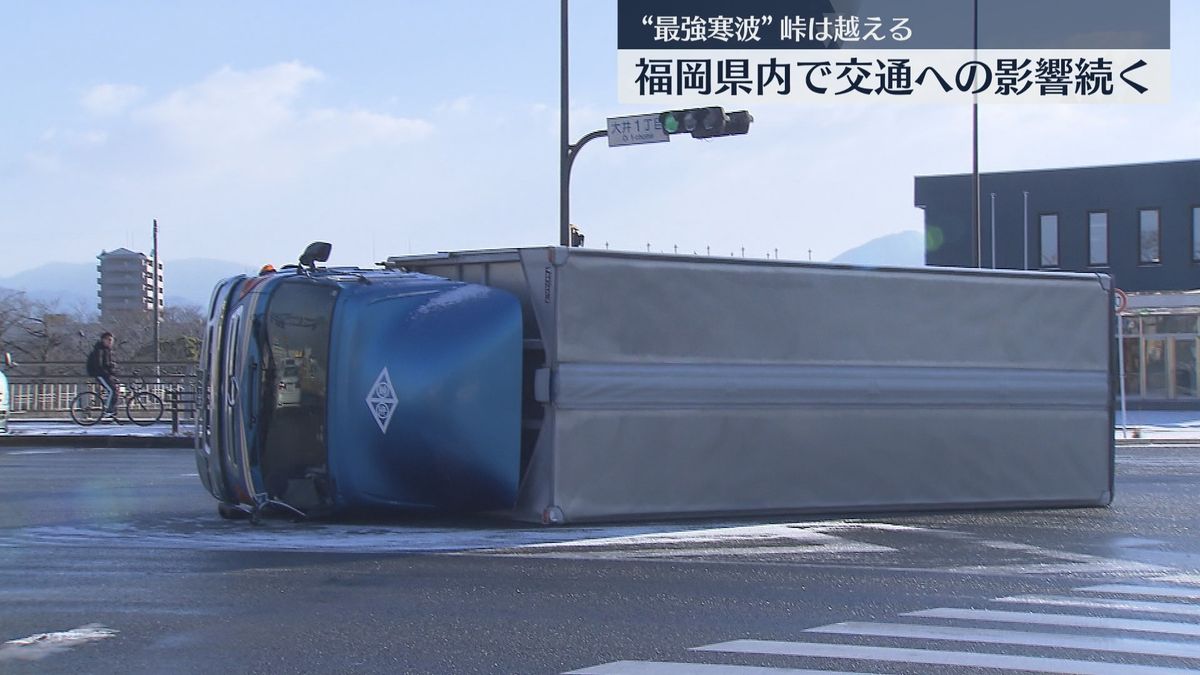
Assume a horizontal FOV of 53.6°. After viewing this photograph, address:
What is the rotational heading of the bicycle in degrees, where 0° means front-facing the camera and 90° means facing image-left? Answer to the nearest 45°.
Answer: approximately 270°

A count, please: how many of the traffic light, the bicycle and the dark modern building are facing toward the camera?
2

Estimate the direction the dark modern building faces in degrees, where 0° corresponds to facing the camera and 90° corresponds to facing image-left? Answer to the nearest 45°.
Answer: approximately 0°

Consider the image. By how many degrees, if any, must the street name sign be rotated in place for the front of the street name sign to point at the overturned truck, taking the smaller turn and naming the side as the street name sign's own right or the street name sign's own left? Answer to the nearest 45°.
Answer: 0° — it already faces it

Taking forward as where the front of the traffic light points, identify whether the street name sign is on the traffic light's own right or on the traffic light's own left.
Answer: on the traffic light's own right

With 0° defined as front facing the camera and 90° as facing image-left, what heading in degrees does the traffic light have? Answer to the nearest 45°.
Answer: approximately 0°
